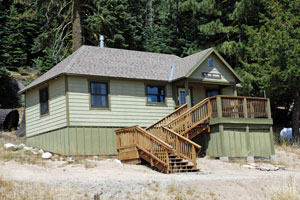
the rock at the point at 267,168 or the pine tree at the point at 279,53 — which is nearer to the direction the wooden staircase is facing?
the rock

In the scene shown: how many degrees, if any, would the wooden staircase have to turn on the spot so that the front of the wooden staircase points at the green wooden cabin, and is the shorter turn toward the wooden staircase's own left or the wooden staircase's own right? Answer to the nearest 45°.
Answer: approximately 180°

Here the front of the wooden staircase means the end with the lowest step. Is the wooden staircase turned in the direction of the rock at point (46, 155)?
no

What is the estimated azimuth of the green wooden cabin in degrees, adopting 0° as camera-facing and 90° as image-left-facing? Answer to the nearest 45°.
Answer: approximately 315°

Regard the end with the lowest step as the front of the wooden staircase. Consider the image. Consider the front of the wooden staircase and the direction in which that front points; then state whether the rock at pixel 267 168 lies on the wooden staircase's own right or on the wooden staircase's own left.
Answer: on the wooden staircase's own left

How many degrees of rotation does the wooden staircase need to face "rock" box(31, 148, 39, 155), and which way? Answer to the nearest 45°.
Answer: approximately 135° to its right

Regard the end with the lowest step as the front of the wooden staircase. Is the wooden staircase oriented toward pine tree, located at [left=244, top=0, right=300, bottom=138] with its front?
no

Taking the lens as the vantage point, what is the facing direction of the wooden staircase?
facing the viewer and to the right of the viewer

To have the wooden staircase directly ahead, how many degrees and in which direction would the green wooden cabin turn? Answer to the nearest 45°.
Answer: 0° — it already faces it

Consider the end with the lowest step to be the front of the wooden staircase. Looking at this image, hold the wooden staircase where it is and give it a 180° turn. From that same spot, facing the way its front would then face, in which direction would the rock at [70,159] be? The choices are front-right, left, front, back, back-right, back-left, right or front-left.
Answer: front-left

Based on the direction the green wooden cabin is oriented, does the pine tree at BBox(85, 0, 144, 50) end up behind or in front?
behind

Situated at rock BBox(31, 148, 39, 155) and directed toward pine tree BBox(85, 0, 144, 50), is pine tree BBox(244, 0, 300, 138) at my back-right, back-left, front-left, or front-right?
front-right

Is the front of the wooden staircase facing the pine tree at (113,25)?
no

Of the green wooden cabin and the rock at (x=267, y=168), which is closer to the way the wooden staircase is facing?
the rock

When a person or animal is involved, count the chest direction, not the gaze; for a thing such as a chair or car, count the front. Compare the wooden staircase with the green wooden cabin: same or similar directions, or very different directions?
same or similar directions

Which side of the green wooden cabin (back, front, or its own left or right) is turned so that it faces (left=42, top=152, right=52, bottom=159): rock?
right
